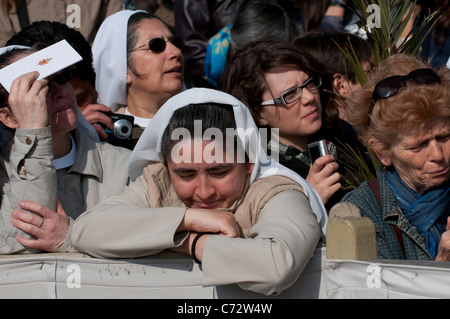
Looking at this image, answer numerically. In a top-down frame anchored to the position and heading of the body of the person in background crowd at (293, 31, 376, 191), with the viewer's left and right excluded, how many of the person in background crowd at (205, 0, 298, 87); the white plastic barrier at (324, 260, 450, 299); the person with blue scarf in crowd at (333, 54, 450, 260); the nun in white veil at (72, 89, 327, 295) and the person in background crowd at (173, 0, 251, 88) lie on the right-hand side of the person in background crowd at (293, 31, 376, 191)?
3

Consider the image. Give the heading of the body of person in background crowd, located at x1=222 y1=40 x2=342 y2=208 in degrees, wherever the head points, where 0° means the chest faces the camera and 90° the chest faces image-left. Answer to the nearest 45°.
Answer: approximately 315°

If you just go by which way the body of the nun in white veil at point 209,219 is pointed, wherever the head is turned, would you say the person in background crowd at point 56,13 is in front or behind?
behind

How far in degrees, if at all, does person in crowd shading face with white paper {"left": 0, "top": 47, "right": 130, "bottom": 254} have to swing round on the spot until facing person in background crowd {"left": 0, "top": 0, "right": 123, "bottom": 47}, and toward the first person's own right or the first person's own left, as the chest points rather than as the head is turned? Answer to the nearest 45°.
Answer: approximately 135° to the first person's own left

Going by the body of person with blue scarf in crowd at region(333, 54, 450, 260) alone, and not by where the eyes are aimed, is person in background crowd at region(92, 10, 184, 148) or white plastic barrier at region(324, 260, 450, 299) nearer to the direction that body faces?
the white plastic barrier

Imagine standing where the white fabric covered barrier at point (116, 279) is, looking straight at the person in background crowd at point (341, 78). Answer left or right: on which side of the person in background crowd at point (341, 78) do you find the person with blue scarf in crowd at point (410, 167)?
right

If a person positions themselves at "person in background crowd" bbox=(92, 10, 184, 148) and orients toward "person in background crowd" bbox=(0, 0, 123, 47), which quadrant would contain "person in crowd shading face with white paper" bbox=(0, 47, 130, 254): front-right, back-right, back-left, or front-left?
back-left

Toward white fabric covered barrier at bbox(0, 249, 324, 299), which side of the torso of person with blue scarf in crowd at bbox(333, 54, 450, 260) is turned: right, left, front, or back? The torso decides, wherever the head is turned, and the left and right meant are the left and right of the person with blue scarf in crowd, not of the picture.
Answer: right

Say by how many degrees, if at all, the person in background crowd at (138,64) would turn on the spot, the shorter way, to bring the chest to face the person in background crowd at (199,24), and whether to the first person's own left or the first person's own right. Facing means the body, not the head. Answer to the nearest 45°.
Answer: approximately 90° to the first person's own left
